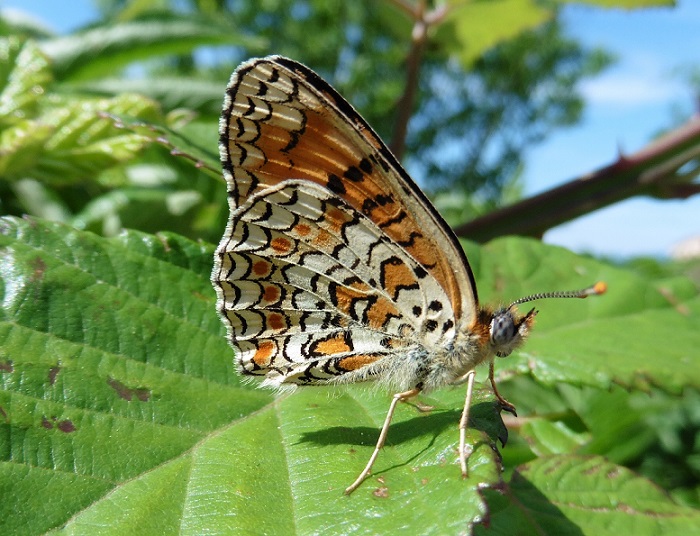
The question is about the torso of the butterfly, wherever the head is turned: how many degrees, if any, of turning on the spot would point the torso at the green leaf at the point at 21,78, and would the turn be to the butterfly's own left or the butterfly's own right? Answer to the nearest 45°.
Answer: approximately 180°

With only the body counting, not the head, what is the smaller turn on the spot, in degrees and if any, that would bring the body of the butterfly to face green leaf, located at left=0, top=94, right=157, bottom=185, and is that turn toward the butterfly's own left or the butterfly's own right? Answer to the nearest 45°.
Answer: approximately 180°

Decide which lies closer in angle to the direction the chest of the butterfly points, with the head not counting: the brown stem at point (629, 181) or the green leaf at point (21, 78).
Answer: the brown stem

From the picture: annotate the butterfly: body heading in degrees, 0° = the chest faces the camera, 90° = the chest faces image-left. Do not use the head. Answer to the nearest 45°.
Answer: approximately 270°

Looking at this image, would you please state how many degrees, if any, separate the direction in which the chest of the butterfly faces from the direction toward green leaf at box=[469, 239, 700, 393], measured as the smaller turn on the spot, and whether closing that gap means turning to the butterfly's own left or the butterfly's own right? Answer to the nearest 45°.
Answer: approximately 45° to the butterfly's own left
